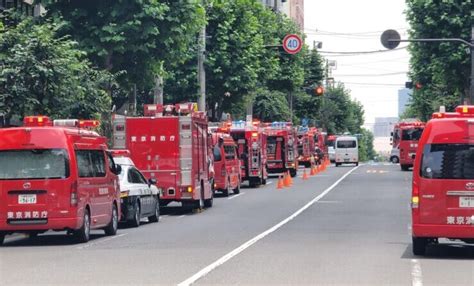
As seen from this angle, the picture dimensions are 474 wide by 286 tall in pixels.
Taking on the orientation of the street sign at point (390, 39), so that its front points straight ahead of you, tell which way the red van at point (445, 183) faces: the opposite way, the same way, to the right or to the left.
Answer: the same way

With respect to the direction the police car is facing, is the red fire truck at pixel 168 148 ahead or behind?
ahead

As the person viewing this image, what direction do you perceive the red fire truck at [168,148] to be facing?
facing away from the viewer

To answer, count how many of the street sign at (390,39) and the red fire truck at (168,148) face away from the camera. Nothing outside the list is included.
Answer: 2

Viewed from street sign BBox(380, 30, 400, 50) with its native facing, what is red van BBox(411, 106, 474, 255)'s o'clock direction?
The red van is roughly at 6 o'clock from the street sign.

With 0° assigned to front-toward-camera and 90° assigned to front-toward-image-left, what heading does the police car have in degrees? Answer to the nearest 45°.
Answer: approximately 225°

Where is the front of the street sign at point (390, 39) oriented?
away from the camera

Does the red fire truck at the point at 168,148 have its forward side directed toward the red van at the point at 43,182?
no
